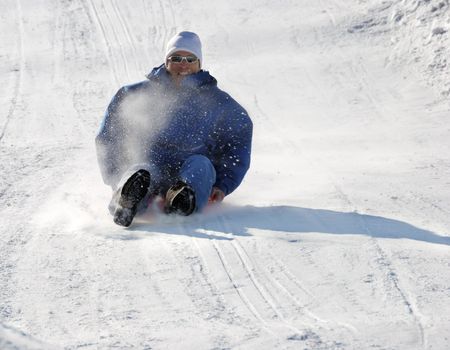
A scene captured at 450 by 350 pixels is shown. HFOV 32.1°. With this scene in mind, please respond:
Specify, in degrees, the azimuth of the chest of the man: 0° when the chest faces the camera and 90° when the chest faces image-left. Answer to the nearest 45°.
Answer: approximately 0°
